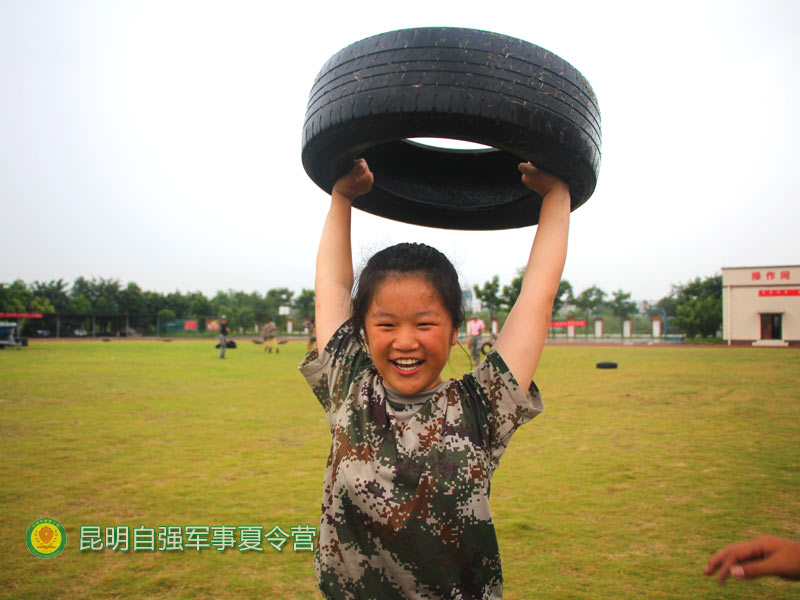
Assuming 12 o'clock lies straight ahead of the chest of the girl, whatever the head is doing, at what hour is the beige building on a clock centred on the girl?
The beige building is roughly at 7 o'clock from the girl.

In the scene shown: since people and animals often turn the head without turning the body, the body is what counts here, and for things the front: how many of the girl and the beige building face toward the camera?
2

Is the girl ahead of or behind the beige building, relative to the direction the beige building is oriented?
ahead

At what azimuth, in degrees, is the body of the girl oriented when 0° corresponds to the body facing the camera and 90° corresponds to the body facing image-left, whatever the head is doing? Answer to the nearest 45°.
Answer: approximately 0°
